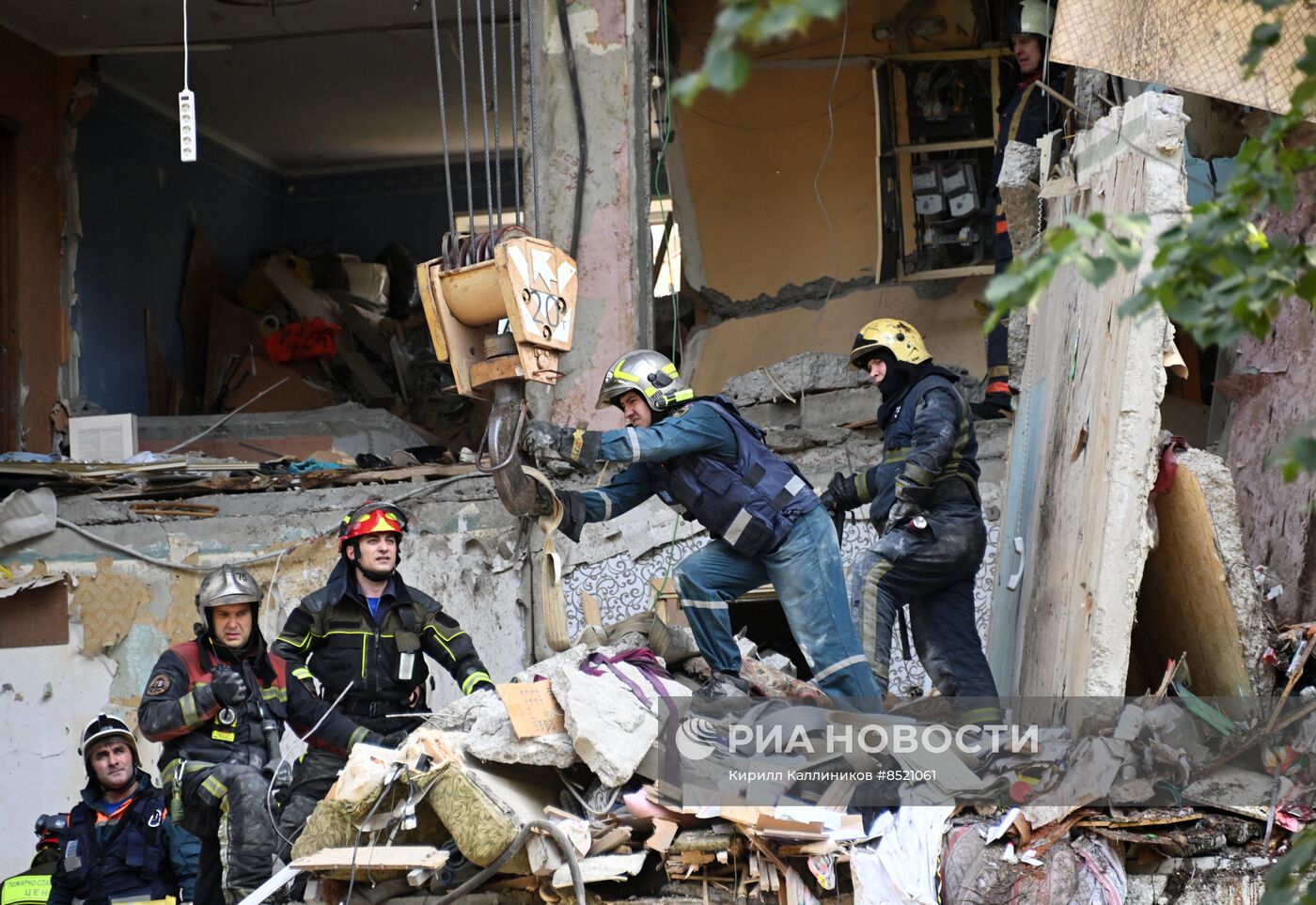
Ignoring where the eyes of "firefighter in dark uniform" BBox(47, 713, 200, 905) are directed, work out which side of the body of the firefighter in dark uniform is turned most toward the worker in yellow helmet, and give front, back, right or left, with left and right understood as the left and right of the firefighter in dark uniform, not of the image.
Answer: left

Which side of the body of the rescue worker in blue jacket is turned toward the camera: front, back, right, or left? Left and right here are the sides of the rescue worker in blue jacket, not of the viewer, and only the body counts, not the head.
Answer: left

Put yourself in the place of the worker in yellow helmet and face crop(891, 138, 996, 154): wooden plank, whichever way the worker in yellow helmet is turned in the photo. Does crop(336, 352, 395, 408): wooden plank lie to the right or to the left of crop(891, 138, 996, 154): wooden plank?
left

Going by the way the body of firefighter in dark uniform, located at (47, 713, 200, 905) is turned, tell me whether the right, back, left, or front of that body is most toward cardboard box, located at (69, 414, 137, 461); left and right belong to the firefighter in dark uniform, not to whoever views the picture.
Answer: back

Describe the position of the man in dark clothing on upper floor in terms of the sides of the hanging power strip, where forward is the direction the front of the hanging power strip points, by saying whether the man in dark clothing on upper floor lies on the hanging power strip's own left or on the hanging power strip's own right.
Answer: on the hanging power strip's own left

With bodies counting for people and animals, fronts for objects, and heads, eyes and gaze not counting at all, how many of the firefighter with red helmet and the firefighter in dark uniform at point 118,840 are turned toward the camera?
2
